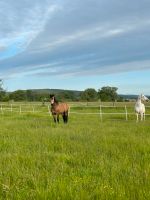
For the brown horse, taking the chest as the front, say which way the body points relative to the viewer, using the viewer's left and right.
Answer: facing the viewer and to the left of the viewer

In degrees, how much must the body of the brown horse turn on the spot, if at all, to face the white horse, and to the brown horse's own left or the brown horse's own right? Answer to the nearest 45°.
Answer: approximately 135° to the brown horse's own left
